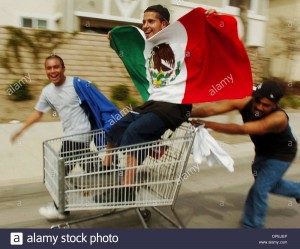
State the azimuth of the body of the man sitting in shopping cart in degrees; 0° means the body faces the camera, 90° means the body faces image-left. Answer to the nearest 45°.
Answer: approximately 45°

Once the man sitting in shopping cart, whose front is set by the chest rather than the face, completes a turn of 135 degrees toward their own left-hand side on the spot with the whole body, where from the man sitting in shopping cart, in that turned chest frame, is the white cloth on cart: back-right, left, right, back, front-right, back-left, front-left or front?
front

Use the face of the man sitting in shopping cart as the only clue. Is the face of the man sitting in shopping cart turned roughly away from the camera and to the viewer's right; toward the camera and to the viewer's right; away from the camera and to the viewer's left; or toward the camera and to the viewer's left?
toward the camera and to the viewer's left
